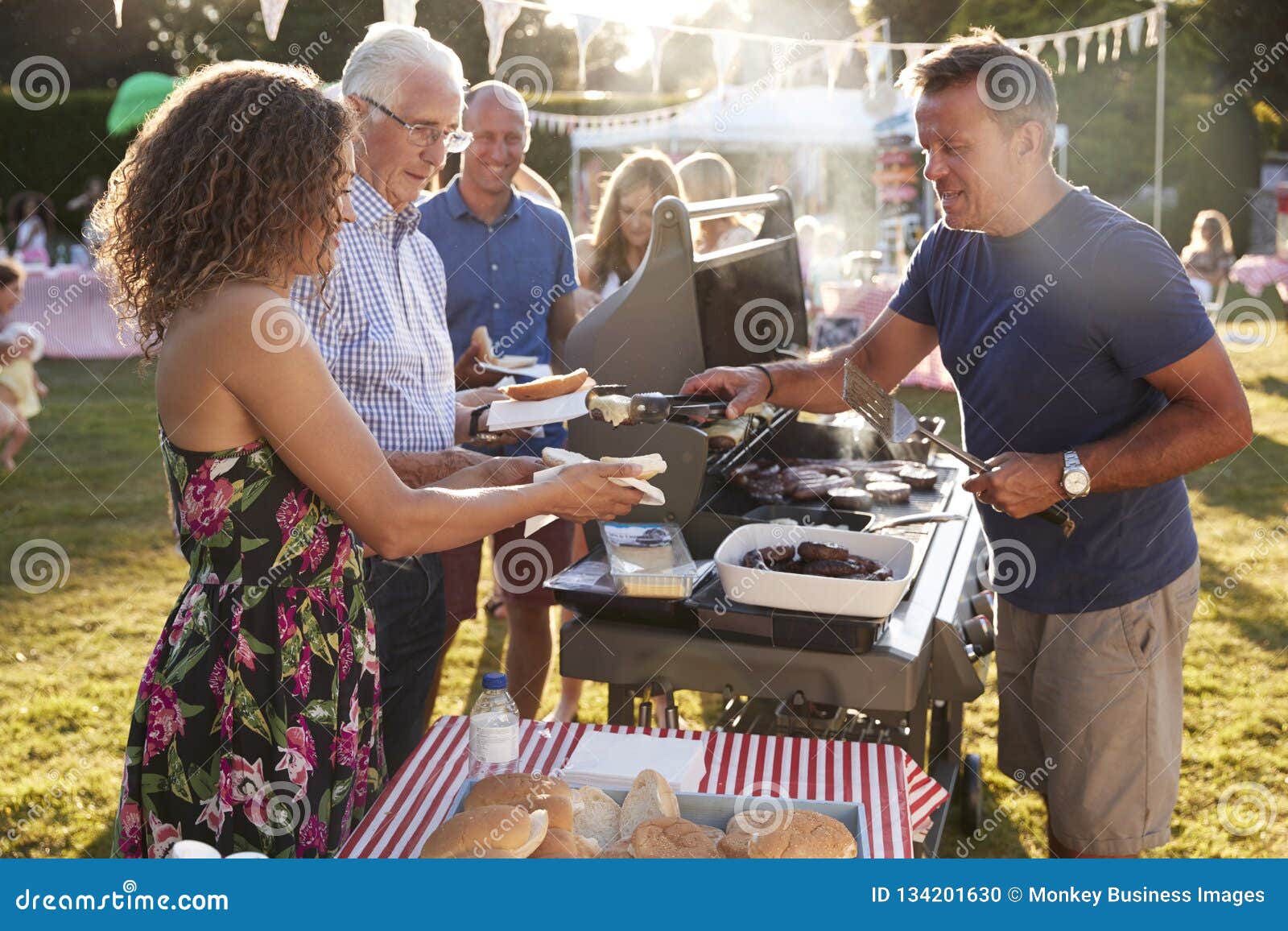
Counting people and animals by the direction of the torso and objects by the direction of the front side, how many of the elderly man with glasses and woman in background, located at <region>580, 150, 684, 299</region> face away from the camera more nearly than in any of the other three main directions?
0

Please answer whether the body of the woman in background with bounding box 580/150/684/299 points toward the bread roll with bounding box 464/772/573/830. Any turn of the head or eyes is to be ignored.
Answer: yes

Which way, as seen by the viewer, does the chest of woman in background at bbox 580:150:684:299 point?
toward the camera

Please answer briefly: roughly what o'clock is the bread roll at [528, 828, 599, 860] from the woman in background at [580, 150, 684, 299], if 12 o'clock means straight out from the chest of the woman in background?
The bread roll is roughly at 12 o'clock from the woman in background.

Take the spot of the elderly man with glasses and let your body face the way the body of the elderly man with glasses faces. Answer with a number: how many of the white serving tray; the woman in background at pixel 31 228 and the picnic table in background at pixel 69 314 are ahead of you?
1

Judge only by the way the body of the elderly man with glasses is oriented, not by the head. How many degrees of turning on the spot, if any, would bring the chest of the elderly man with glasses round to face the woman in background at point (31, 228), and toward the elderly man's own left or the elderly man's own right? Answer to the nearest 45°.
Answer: approximately 135° to the elderly man's own left

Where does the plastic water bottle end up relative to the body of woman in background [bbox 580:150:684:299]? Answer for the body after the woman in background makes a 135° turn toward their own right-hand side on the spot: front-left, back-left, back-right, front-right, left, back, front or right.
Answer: back-left

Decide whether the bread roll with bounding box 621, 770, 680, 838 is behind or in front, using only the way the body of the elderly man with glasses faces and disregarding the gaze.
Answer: in front

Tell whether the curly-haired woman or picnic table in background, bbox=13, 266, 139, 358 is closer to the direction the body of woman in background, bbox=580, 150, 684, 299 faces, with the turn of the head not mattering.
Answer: the curly-haired woman

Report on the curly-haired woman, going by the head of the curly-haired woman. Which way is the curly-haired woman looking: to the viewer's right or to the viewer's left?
to the viewer's right

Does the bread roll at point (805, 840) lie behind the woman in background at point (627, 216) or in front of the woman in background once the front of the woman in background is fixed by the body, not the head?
in front

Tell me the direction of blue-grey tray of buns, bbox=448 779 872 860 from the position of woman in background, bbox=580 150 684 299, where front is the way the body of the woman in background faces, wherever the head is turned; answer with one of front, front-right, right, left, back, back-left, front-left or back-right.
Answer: front

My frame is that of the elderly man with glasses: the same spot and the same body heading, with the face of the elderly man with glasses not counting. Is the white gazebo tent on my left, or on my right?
on my left

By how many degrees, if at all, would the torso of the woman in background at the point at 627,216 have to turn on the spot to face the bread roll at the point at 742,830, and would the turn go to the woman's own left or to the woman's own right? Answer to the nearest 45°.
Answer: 0° — they already face it

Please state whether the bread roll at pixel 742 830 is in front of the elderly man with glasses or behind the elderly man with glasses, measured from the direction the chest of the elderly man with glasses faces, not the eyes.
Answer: in front

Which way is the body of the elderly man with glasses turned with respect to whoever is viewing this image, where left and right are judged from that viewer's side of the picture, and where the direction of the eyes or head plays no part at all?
facing the viewer and to the right of the viewer

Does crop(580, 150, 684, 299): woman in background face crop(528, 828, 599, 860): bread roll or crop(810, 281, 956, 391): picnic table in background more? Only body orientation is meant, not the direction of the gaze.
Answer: the bread roll
